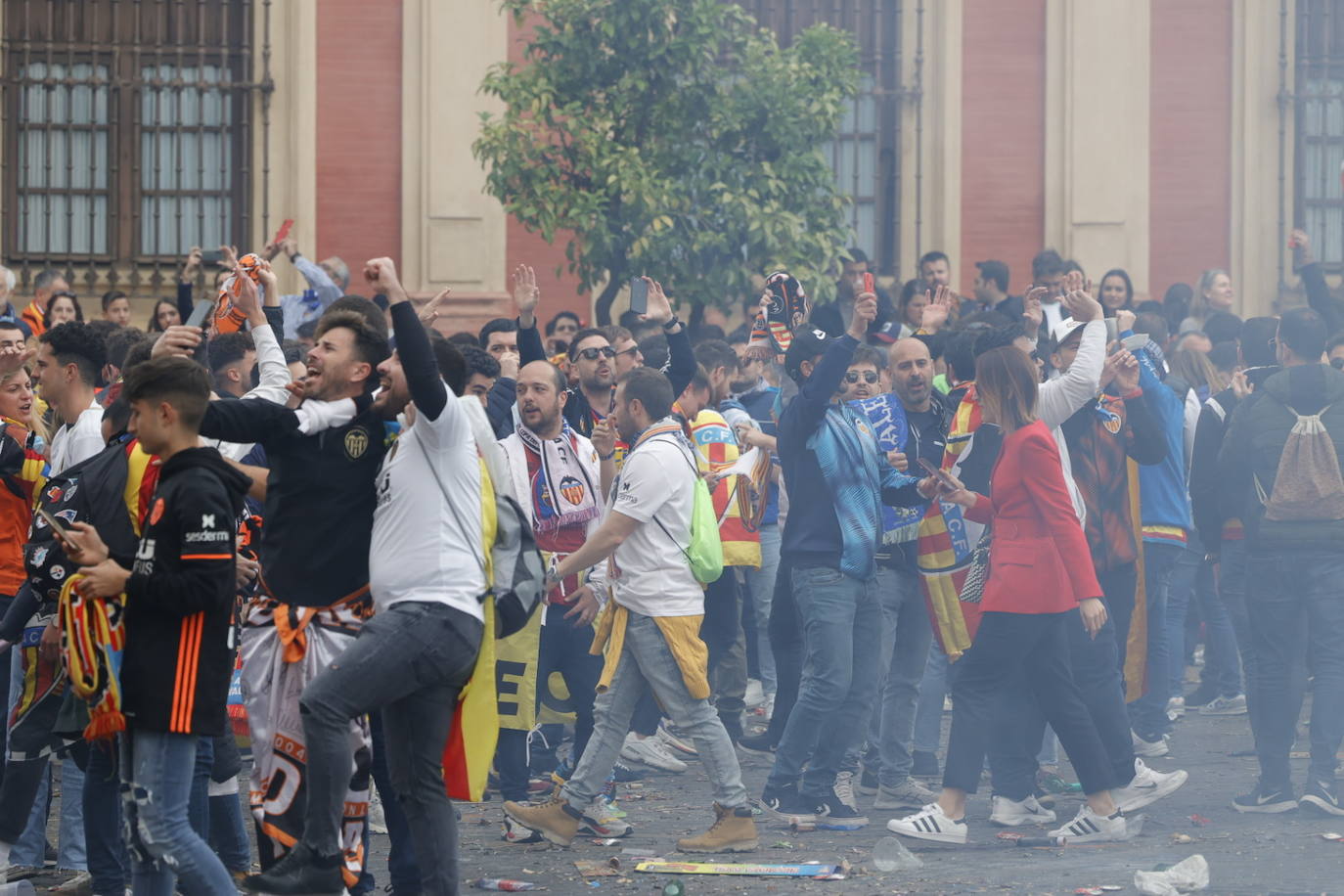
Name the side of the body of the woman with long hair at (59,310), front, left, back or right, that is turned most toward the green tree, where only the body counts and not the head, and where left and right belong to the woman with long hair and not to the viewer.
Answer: left

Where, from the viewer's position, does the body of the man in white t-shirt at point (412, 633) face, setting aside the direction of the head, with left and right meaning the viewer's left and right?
facing to the left of the viewer

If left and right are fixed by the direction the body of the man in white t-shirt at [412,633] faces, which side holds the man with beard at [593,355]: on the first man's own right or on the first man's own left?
on the first man's own right

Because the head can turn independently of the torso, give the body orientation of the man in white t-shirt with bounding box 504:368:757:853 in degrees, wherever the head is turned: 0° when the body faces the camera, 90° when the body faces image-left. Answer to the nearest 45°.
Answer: approximately 90°

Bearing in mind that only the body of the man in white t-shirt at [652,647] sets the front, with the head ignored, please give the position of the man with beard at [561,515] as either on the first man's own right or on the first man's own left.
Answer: on the first man's own right

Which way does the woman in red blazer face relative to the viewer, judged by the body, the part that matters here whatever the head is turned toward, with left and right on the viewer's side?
facing to the left of the viewer

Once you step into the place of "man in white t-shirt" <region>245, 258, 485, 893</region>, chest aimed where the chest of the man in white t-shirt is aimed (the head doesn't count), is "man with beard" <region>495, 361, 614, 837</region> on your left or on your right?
on your right
